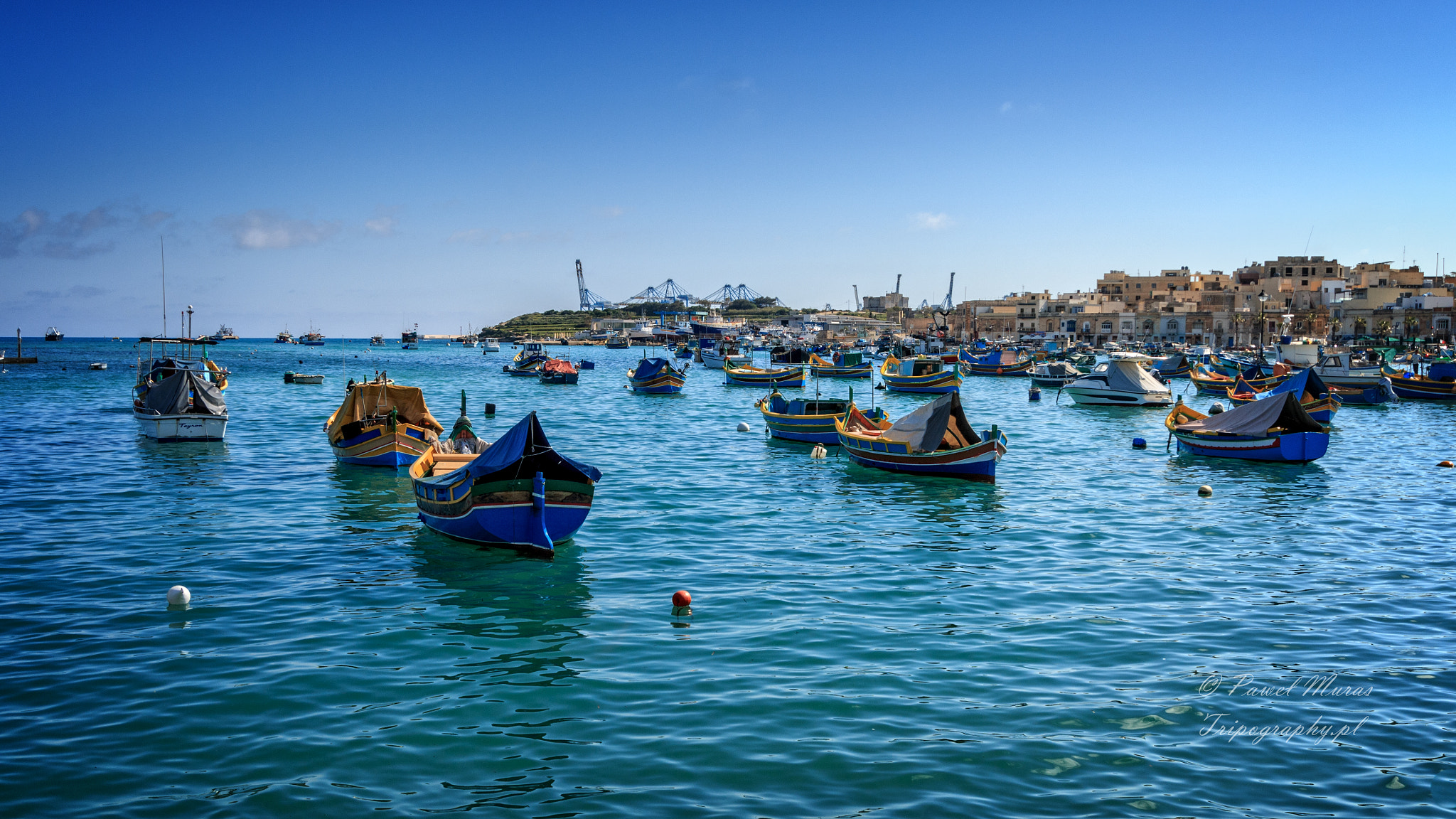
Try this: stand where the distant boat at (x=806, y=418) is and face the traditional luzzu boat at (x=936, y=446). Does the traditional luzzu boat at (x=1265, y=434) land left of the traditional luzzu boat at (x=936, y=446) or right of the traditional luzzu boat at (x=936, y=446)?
left

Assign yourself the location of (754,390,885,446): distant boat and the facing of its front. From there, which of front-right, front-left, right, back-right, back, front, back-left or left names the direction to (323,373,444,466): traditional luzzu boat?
front-left

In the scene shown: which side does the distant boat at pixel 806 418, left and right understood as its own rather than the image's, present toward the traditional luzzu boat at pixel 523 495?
left

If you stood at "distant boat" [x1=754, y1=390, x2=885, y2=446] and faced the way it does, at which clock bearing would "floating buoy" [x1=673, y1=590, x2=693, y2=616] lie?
The floating buoy is roughly at 9 o'clock from the distant boat.

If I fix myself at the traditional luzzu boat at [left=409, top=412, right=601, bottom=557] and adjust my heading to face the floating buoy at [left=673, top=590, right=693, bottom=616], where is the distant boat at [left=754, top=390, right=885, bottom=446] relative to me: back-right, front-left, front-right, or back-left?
back-left

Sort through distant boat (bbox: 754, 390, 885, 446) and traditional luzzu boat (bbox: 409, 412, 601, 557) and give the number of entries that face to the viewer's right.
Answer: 0
